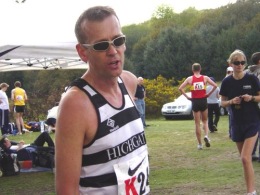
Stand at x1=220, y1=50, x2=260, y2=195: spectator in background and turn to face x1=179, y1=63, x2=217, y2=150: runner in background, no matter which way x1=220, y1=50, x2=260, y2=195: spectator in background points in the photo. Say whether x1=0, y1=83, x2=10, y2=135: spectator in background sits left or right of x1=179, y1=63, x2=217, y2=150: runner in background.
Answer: left

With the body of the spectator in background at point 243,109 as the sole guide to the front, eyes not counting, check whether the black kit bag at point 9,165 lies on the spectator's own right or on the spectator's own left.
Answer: on the spectator's own right

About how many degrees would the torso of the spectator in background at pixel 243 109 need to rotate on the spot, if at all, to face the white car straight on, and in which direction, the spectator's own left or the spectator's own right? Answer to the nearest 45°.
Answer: approximately 180°

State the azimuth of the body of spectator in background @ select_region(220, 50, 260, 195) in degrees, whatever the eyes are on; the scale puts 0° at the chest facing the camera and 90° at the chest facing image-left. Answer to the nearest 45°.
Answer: approximately 0°
